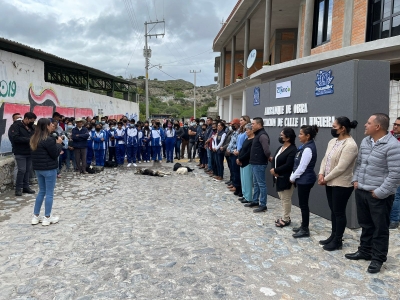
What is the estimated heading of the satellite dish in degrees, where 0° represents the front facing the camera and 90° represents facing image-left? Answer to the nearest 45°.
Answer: approximately 45°

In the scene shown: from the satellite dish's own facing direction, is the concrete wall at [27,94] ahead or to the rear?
ahead

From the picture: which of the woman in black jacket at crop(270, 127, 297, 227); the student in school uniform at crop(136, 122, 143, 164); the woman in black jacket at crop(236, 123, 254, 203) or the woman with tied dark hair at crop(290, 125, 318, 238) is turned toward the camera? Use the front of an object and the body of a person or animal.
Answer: the student in school uniform

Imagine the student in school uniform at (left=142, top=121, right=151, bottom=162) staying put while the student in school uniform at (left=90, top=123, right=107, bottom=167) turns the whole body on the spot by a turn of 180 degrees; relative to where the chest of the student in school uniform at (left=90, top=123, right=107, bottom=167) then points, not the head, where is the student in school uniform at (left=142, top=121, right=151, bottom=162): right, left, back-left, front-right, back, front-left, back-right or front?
front-right

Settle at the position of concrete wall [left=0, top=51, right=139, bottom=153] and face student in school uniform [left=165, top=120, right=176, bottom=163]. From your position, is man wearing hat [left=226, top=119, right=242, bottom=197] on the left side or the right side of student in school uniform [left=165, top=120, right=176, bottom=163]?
right

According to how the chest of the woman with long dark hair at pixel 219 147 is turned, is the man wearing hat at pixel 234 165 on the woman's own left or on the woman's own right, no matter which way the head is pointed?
on the woman's own left

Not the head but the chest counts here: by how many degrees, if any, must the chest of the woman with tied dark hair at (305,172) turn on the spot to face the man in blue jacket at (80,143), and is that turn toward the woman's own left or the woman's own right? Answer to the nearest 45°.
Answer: approximately 45° to the woman's own right

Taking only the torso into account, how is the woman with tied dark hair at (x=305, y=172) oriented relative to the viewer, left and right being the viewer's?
facing to the left of the viewer

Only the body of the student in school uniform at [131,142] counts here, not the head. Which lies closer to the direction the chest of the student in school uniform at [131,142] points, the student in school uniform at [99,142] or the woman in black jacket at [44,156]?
the woman in black jacket

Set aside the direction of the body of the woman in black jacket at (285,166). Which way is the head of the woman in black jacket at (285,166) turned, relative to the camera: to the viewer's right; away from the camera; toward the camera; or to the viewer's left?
to the viewer's left

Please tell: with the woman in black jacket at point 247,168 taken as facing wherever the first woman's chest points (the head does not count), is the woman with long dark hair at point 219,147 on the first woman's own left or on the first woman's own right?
on the first woman's own right

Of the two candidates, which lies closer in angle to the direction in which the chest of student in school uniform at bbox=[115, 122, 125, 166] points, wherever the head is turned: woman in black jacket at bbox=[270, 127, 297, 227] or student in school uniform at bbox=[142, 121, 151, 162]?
the woman in black jacket
